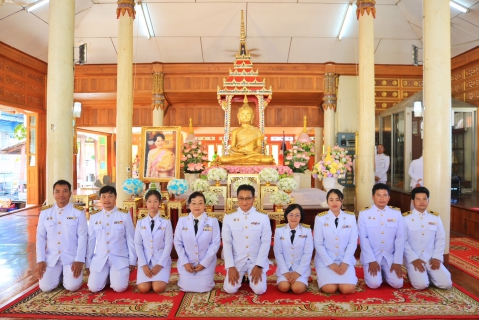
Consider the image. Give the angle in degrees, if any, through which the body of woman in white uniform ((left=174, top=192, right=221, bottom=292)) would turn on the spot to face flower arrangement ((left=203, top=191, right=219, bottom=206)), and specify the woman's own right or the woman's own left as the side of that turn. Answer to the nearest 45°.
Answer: approximately 180°

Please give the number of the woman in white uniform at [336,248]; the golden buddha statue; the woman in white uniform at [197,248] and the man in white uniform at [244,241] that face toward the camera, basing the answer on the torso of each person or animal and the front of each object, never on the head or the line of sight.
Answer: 4

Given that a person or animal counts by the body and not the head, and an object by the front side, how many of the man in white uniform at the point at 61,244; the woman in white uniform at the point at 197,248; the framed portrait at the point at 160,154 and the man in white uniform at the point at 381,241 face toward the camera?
4

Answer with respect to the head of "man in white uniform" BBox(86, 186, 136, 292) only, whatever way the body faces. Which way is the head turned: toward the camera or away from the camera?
toward the camera

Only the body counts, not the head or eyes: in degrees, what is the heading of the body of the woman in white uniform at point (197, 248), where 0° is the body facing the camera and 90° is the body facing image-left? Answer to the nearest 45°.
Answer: approximately 0°

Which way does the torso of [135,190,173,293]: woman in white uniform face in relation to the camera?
toward the camera

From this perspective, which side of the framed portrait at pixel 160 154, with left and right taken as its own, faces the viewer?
front

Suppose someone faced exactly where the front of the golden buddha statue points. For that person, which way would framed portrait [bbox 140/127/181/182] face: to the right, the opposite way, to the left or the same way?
the same way

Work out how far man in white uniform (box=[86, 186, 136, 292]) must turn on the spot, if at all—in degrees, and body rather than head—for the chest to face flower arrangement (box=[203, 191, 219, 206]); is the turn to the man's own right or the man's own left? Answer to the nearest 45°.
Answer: approximately 135° to the man's own left

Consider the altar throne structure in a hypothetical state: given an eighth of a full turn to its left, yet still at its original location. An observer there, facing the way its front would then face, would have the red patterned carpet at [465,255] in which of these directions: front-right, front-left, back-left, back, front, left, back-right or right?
front

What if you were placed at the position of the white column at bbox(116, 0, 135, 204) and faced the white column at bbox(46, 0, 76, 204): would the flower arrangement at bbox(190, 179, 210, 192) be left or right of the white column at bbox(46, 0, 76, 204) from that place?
left

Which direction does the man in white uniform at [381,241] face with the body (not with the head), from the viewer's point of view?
toward the camera

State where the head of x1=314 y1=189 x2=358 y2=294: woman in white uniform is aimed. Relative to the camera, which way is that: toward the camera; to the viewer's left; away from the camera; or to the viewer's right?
toward the camera

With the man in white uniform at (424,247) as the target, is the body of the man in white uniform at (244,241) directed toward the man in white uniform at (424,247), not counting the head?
no

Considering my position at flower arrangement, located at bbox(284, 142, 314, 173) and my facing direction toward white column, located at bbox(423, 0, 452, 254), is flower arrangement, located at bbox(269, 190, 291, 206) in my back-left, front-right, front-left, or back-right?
front-right

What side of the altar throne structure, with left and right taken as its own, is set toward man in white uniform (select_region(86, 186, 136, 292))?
front

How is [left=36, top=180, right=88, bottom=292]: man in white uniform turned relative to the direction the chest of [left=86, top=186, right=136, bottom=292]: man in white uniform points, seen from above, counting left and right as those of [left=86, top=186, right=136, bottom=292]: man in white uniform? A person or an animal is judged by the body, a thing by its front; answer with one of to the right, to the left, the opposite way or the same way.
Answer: the same way
